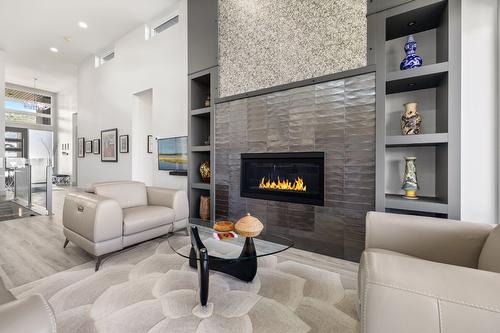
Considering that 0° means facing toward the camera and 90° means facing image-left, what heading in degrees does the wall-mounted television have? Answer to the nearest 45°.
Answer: approximately 45°

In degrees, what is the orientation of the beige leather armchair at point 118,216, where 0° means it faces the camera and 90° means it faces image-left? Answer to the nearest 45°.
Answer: approximately 315°

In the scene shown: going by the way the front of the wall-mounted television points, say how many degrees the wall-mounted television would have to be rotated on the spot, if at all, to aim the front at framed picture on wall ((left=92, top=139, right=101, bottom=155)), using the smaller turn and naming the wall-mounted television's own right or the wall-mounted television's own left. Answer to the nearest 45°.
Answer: approximately 90° to the wall-mounted television's own right

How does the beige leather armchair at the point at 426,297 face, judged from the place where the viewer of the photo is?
facing to the left of the viewer

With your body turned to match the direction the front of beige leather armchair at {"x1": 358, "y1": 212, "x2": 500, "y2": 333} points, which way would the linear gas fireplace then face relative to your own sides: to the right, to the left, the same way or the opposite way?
to the left

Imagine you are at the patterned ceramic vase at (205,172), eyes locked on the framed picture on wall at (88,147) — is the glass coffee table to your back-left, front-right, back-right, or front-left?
back-left

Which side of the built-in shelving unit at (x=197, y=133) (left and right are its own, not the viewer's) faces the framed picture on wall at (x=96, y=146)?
right
